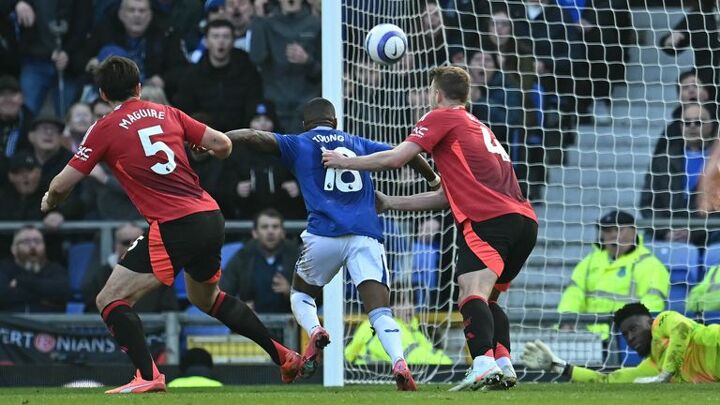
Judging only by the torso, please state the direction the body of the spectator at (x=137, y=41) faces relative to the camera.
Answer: toward the camera

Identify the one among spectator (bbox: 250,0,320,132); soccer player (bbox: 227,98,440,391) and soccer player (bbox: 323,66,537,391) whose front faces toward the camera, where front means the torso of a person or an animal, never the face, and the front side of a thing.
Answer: the spectator

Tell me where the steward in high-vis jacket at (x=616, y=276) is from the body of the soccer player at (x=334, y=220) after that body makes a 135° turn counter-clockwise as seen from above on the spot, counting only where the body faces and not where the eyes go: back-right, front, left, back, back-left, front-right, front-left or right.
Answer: back

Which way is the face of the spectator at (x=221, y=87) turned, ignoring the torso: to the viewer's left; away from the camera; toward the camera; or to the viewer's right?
toward the camera

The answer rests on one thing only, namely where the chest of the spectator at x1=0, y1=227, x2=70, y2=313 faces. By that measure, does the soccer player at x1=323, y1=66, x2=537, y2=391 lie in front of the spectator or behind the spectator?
in front

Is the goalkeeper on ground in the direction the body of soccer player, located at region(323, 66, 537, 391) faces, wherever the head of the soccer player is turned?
no

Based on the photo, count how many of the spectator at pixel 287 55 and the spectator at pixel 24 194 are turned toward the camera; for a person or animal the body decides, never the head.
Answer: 2

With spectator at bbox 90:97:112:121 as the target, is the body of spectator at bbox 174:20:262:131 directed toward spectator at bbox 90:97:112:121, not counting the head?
no

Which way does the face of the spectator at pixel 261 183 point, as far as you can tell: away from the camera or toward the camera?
toward the camera

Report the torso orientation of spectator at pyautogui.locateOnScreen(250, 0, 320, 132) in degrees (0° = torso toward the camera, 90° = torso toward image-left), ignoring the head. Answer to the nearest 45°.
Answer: approximately 0°

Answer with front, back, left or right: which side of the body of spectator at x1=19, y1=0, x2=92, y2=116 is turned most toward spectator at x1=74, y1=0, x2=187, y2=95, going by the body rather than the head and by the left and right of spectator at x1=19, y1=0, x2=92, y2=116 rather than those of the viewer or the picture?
left

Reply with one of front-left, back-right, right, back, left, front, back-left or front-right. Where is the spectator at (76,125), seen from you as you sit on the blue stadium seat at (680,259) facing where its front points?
right

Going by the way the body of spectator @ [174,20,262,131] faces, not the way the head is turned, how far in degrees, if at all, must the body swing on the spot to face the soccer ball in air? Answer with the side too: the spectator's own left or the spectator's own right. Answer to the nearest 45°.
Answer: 0° — they already face it

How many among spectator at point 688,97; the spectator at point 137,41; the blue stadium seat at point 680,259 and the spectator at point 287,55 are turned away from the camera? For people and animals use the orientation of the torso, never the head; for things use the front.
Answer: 0

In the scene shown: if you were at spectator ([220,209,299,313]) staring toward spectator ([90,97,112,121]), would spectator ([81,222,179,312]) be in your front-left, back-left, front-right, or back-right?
front-left
